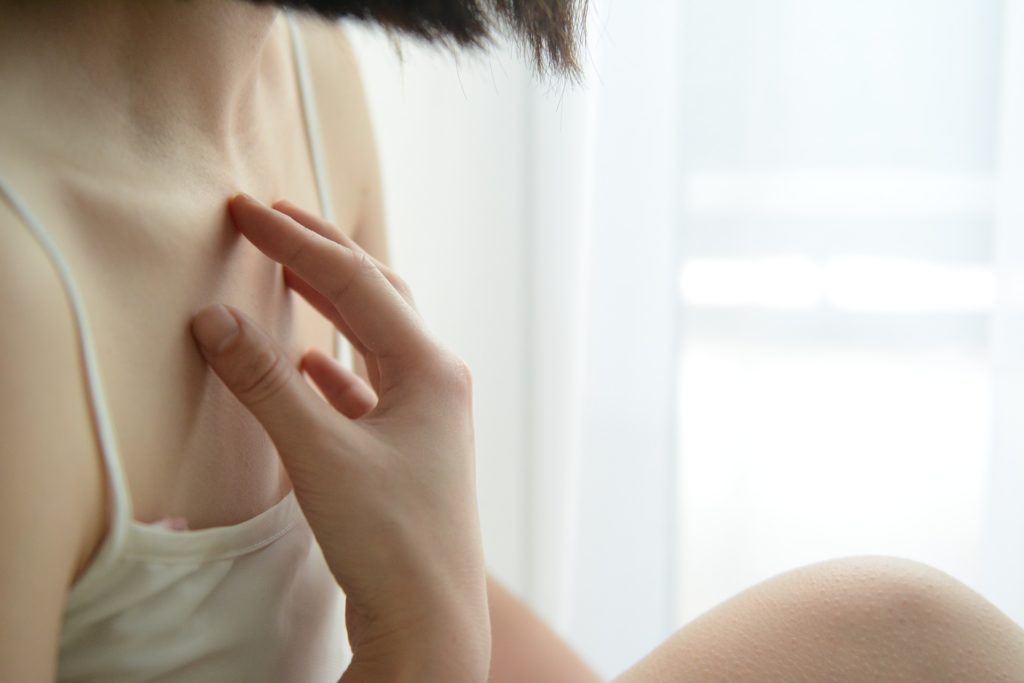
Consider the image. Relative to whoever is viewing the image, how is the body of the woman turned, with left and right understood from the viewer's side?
facing the viewer and to the right of the viewer
